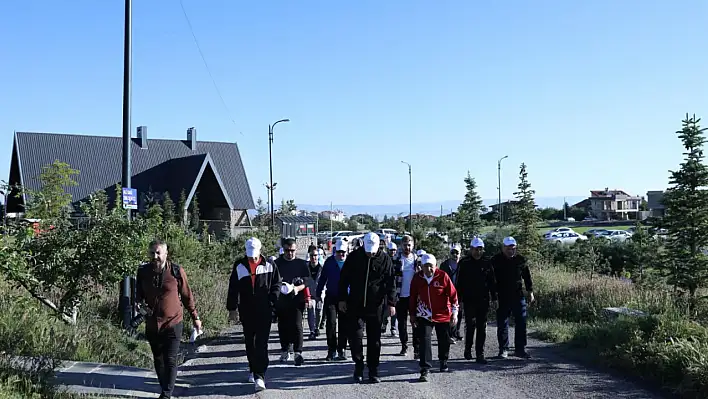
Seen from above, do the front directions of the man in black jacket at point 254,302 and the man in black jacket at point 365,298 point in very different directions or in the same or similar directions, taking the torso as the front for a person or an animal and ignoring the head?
same or similar directions

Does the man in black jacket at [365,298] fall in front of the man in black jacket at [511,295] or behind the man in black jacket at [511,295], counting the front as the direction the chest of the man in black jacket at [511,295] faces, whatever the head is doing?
in front

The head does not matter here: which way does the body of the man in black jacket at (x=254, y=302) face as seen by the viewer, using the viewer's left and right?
facing the viewer

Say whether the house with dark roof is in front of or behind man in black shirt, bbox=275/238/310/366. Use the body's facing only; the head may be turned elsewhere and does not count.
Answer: behind

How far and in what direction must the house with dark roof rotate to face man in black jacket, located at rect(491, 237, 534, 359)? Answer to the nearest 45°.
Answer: approximately 45° to its right

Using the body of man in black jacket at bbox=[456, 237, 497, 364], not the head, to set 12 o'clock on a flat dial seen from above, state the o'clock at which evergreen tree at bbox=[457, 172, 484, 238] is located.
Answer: The evergreen tree is roughly at 6 o'clock from the man in black jacket.

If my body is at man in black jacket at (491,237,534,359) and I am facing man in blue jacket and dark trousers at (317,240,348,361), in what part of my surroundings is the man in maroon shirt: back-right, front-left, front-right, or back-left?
front-left

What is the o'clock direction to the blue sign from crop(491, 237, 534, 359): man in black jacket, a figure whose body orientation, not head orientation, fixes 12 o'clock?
The blue sign is roughly at 3 o'clock from the man in black jacket.

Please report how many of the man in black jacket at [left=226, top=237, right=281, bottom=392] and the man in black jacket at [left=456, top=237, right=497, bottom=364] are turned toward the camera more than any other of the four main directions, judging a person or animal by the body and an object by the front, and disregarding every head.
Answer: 2

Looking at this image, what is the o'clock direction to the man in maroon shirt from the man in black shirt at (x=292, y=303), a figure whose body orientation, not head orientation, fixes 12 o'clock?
The man in maroon shirt is roughly at 1 o'clock from the man in black shirt.

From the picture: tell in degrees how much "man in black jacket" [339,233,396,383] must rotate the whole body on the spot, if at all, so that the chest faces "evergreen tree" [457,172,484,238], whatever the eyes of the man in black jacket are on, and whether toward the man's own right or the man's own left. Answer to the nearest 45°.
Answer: approximately 180°

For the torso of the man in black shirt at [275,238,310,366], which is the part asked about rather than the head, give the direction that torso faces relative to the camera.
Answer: toward the camera

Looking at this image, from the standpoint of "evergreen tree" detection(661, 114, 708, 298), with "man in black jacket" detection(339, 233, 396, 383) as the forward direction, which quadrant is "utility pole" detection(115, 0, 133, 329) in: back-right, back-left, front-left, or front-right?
front-right

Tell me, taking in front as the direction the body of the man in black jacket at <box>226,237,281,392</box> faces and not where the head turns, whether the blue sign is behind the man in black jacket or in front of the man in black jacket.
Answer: behind

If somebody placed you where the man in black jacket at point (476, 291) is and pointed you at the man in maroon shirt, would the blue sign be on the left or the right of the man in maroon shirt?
right

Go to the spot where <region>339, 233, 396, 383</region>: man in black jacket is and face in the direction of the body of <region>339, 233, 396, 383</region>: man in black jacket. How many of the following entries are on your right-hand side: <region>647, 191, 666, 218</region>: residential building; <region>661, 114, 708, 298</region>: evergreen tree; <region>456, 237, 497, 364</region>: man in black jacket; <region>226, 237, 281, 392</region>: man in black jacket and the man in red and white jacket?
1
